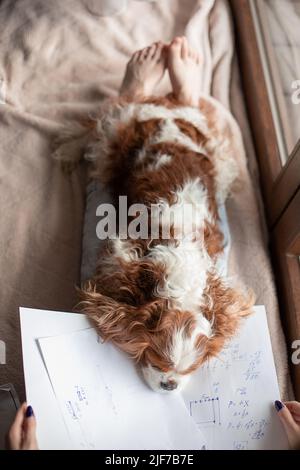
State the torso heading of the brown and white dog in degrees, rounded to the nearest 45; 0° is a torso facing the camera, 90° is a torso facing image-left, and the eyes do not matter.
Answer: approximately 0°
